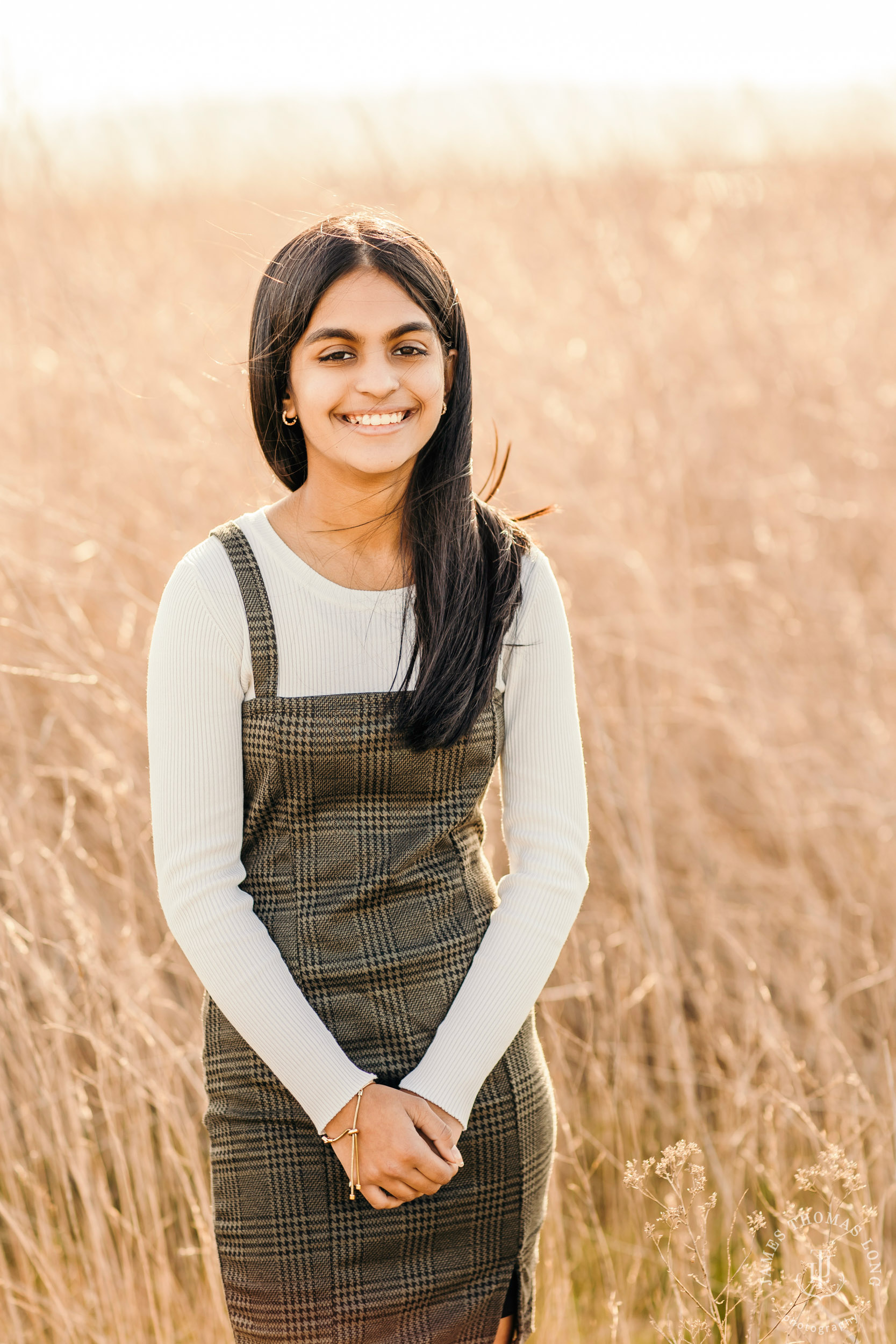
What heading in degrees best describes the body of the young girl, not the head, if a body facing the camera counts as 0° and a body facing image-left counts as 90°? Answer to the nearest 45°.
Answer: approximately 0°
